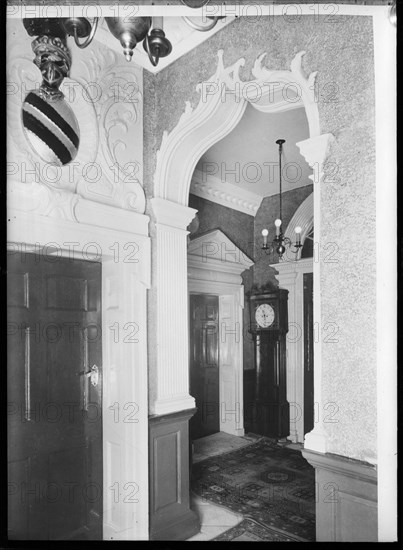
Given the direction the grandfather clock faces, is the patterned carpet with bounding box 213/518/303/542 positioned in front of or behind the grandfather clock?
in front

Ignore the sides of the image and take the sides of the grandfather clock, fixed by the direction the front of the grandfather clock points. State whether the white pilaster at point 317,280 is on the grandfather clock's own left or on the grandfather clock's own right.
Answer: on the grandfather clock's own left

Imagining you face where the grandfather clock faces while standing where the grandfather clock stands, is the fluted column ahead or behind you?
ahead
